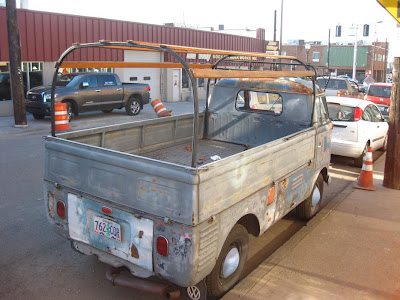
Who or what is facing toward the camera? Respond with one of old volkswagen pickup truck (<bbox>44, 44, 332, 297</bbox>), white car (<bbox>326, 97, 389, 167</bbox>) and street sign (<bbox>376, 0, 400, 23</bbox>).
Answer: the street sign

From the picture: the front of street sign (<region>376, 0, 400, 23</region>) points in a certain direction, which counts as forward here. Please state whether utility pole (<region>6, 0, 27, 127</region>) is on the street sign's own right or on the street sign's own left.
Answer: on the street sign's own right

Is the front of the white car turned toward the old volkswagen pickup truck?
no

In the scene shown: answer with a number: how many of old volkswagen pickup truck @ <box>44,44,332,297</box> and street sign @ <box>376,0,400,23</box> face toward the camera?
1

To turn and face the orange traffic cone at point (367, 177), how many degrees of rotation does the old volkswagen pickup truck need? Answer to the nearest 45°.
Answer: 0° — it already faces it

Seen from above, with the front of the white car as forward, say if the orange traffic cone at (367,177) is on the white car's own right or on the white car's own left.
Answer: on the white car's own right

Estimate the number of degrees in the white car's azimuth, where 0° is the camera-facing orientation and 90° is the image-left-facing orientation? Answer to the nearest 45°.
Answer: approximately 225°

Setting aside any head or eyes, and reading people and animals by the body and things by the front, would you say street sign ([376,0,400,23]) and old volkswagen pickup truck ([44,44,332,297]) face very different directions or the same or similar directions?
very different directions

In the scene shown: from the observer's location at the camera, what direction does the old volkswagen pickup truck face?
facing away from the viewer and to the right of the viewer

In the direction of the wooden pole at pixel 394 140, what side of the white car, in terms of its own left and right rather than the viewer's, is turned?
right

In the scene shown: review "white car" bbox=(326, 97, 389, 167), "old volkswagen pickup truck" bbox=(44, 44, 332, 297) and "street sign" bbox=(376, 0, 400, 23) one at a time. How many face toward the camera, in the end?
1

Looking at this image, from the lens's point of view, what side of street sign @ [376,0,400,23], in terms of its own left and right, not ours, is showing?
front

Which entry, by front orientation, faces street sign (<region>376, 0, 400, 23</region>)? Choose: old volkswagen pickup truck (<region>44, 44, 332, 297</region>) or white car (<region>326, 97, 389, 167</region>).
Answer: the old volkswagen pickup truck

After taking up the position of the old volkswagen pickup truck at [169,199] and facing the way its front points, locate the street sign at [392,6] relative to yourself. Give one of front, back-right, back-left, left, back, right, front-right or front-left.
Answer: front
